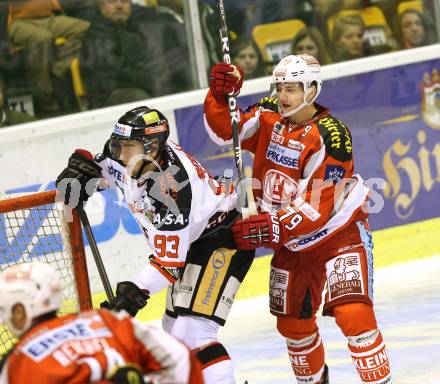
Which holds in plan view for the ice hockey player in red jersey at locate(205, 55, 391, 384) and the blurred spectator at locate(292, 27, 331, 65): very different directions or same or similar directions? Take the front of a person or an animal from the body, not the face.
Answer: same or similar directions

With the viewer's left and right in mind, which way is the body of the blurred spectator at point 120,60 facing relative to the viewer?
facing the viewer

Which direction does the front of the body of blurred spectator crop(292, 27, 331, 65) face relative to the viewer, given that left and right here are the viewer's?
facing the viewer and to the left of the viewer

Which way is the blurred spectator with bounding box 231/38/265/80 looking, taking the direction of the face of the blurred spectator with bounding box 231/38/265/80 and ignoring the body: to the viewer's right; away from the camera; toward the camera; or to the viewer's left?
toward the camera

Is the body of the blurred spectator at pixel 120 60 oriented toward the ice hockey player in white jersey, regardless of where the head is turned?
yes

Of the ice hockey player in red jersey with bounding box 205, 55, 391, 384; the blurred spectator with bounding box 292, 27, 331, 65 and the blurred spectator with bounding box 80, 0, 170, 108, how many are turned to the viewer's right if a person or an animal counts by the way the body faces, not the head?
0

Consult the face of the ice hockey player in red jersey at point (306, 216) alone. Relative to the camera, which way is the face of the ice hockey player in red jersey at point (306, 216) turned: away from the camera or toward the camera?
toward the camera

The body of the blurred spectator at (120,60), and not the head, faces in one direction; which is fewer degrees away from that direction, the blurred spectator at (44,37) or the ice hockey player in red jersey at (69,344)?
the ice hockey player in red jersey

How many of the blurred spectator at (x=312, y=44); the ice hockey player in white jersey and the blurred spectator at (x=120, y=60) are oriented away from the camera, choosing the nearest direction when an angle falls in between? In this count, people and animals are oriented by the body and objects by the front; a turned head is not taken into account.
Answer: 0

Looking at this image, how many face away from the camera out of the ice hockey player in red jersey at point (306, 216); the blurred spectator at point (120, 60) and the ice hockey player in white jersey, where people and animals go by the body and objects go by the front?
0

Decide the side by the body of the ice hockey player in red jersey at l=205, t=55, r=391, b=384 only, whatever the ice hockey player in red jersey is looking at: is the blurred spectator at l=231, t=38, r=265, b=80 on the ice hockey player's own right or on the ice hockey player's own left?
on the ice hockey player's own right

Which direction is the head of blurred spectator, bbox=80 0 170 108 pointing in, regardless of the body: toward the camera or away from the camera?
toward the camera
